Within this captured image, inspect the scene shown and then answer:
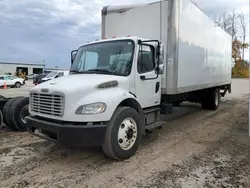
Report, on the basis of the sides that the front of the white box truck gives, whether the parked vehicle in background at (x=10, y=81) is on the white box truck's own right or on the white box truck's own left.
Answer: on the white box truck's own right

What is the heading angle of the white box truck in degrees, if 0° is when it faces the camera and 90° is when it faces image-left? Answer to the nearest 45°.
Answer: approximately 45°
